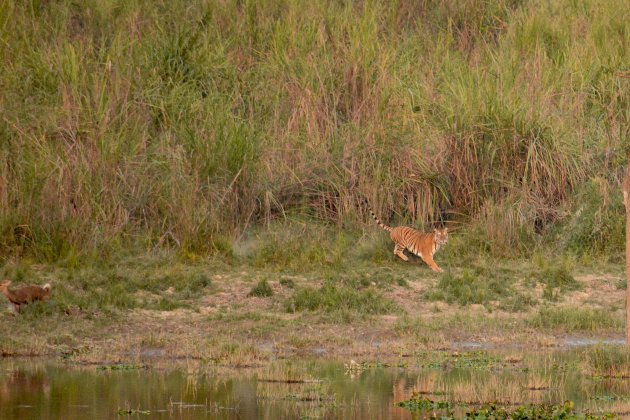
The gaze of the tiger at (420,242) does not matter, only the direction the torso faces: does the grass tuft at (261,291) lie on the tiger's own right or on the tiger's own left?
on the tiger's own right

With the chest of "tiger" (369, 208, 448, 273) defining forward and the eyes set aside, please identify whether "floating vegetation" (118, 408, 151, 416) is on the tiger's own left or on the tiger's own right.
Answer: on the tiger's own right

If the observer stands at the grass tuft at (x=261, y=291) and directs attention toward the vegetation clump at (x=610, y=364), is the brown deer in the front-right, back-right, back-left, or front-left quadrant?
back-right

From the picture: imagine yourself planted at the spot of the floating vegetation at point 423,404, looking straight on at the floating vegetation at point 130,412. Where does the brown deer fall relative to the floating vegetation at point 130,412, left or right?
right

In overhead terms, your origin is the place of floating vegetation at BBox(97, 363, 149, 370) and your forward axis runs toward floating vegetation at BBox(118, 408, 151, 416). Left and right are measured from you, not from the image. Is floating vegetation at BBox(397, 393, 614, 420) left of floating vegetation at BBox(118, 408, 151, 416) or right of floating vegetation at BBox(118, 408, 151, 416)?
left

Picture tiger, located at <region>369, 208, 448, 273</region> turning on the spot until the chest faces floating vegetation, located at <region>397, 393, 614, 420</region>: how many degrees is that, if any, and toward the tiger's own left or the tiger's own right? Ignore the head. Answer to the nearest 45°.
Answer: approximately 45° to the tiger's own right
